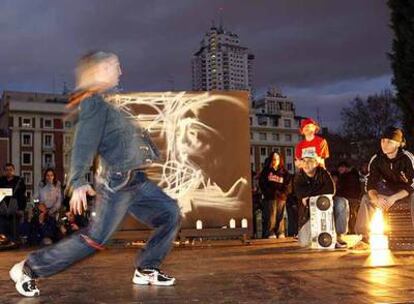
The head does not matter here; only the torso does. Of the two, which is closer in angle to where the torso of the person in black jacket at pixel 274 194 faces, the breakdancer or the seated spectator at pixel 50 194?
the breakdancer

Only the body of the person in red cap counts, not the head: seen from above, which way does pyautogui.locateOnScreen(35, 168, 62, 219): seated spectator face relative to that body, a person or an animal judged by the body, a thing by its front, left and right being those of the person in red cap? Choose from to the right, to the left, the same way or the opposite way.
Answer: the same way

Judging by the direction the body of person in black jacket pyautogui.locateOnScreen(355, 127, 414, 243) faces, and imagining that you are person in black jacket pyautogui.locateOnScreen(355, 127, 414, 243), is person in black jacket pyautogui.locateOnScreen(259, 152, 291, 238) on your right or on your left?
on your right

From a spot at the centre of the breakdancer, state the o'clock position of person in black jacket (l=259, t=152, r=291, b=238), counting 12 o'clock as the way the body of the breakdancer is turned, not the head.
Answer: The person in black jacket is roughly at 10 o'clock from the breakdancer.

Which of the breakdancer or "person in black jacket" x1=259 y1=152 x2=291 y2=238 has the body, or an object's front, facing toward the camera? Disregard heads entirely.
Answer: the person in black jacket

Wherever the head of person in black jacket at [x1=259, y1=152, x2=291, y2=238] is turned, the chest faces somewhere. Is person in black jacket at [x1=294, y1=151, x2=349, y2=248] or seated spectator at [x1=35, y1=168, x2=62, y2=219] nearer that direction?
the person in black jacket

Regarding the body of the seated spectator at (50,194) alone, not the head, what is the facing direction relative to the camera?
toward the camera

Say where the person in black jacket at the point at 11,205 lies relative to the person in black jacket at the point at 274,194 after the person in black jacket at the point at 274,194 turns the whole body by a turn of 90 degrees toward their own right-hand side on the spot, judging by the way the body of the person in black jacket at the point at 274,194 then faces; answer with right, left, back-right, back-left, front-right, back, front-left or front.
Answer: front

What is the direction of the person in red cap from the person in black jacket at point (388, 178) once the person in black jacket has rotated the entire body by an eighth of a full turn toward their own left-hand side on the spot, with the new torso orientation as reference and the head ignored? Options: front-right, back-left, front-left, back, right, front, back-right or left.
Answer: back-right

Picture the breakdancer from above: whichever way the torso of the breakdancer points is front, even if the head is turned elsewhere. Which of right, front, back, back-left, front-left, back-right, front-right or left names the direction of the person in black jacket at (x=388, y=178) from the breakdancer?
front-left

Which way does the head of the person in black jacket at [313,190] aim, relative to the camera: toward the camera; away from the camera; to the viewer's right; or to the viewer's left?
toward the camera

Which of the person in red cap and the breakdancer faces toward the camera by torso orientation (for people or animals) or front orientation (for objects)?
the person in red cap

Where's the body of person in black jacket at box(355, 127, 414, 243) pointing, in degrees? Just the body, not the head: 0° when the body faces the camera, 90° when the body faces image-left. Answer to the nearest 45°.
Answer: approximately 45°

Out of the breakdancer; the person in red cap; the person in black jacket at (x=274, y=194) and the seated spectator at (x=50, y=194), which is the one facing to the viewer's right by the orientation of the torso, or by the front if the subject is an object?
the breakdancer

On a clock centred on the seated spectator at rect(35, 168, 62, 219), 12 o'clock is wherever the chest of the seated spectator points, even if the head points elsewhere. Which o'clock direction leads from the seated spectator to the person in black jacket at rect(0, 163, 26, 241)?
The person in black jacket is roughly at 2 o'clock from the seated spectator.

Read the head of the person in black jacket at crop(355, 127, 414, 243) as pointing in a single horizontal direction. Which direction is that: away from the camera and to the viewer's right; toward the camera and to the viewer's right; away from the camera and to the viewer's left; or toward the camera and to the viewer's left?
toward the camera and to the viewer's left

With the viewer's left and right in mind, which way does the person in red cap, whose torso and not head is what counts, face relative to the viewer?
facing the viewer
